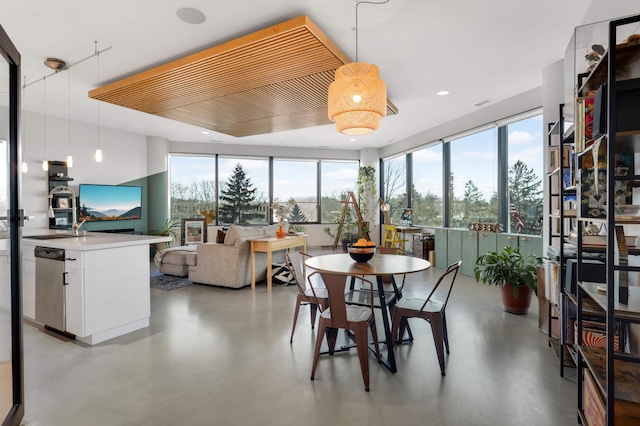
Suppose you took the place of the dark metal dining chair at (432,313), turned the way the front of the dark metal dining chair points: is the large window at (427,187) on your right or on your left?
on your right

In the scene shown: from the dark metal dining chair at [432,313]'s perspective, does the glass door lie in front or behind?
in front

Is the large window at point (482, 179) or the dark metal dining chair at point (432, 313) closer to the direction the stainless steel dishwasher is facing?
the dark metal dining chair

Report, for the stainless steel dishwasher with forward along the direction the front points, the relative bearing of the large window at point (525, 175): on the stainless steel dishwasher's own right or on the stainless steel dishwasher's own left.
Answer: on the stainless steel dishwasher's own left

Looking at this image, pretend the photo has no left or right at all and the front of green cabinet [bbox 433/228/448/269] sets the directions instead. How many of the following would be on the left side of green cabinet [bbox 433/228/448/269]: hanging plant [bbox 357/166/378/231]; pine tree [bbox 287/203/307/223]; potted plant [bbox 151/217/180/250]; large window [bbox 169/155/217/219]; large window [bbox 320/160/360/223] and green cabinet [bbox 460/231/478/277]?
1

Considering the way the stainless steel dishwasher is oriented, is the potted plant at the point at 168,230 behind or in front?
behind

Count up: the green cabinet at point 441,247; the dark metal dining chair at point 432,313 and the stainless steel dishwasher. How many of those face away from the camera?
0

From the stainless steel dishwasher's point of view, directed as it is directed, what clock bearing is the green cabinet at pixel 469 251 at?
The green cabinet is roughly at 8 o'clock from the stainless steel dishwasher.

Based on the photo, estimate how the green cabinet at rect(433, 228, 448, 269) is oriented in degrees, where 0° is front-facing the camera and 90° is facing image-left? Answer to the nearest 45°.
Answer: approximately 45°

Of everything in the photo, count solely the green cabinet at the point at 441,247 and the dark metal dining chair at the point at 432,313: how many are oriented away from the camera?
0

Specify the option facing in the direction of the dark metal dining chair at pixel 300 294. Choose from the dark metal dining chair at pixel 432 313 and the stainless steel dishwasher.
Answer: the dark metal dining chair at pixel 432 313

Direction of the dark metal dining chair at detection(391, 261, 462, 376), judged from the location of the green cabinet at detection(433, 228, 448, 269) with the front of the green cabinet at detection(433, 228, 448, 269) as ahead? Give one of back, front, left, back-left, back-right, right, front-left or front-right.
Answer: front-left

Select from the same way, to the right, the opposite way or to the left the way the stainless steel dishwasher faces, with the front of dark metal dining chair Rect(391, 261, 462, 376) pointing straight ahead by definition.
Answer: to the left

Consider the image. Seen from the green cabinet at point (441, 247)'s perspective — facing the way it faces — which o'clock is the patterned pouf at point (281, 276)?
The patterned pouf is roughly at 12 o'clock from the green cabinet.

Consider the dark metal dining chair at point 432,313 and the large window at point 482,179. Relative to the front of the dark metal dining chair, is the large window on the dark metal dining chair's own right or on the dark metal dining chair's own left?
on the dark metal dining chair's own right

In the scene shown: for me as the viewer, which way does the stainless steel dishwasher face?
facing the viewer and to the left of the viewer

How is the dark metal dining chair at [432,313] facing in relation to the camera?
to the viewer's left

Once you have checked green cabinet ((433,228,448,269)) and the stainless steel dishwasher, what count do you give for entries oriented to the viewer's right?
0
